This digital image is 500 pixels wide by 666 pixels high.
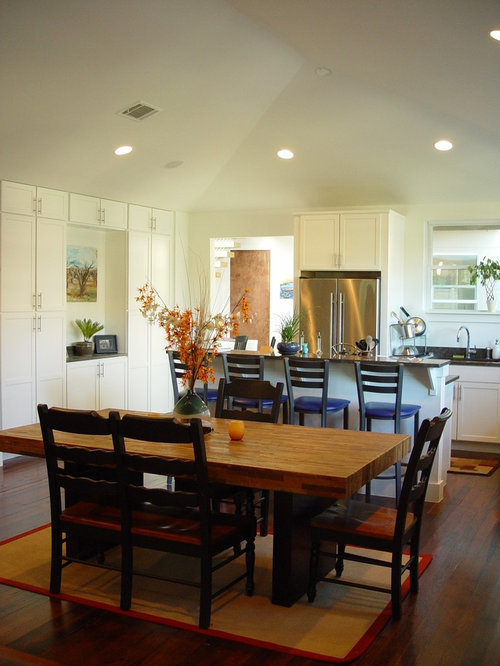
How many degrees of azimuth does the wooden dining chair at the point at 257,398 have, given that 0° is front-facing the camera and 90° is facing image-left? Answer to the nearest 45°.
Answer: approximately 0°

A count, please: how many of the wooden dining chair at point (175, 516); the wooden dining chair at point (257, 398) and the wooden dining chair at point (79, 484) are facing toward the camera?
1

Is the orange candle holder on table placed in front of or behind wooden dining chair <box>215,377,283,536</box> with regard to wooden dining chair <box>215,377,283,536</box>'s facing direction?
in front

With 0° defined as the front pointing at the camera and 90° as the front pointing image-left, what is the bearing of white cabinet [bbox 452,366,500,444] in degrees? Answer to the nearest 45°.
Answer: approximately 0°

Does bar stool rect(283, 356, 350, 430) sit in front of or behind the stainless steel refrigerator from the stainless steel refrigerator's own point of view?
in front

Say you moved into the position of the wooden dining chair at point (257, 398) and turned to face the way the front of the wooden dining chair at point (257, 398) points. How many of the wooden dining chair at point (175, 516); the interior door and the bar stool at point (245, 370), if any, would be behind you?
2

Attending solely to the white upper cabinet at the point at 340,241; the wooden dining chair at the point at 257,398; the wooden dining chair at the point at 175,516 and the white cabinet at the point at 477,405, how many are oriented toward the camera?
3

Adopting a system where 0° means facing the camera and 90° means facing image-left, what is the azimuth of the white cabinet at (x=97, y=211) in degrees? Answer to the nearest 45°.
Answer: approximately 315°

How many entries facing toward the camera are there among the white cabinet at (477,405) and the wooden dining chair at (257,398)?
2

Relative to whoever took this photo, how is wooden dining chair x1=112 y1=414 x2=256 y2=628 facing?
facing away from the viewer and to the right of the viewer
